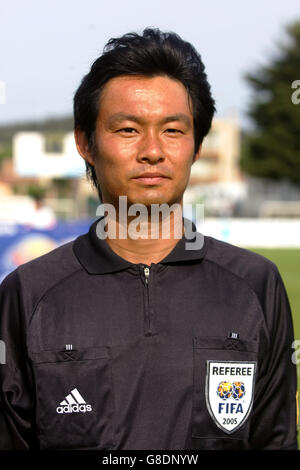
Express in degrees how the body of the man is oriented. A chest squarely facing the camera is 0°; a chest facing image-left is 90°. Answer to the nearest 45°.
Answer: approximately 0°
